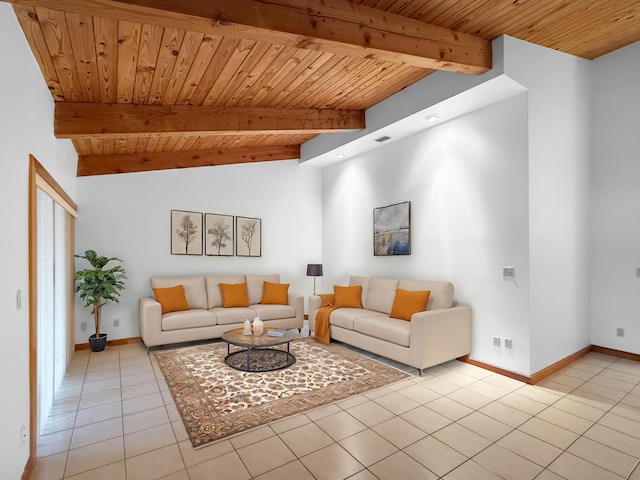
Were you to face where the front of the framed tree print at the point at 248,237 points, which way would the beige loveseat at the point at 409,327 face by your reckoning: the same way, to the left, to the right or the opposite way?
to the right

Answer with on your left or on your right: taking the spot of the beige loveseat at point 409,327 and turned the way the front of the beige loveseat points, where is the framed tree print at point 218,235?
on your right

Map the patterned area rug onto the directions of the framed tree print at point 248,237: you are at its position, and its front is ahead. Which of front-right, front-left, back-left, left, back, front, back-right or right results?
front

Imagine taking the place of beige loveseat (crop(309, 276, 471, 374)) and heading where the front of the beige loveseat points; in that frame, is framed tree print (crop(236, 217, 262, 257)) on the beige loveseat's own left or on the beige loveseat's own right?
on the beige loveseat's own right

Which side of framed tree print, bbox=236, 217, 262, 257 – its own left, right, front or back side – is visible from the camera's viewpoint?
front

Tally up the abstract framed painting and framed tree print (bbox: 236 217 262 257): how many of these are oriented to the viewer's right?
0

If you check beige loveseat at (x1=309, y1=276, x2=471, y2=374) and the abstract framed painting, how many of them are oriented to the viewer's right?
0

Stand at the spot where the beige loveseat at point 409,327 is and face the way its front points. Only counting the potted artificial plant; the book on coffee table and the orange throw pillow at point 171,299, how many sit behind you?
0

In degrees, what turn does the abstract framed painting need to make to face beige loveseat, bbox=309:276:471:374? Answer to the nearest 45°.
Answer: approximately 45° to its left

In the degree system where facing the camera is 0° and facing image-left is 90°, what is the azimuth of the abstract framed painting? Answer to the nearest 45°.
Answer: approximately 45°

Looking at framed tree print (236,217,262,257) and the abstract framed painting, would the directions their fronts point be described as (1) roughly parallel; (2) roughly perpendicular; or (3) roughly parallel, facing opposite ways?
roughly perpendicular

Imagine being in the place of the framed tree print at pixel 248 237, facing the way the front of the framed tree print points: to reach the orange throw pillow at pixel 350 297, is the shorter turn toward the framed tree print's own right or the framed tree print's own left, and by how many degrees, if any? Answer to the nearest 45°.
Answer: approximately 45° to the framed tree print's own left

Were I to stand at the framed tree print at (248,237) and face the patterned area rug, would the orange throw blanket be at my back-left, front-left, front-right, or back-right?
front-left

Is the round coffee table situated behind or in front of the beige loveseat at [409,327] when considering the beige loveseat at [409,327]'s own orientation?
in front

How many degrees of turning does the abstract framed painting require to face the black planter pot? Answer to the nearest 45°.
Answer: approximately 45° to its right

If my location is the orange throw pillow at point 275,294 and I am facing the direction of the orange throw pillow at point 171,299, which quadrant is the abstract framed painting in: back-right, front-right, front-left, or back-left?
back-left

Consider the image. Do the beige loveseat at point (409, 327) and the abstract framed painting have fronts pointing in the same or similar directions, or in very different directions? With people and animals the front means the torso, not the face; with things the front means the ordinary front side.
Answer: same or similar directions

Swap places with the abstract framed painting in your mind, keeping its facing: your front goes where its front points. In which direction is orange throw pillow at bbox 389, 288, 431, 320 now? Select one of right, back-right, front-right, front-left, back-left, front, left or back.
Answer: front-left

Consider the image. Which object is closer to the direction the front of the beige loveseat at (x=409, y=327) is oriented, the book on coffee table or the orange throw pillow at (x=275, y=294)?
the book on coffee table

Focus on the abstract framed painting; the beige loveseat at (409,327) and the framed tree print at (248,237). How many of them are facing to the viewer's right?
0

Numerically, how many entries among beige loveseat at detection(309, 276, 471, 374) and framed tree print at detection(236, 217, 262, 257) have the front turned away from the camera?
0
